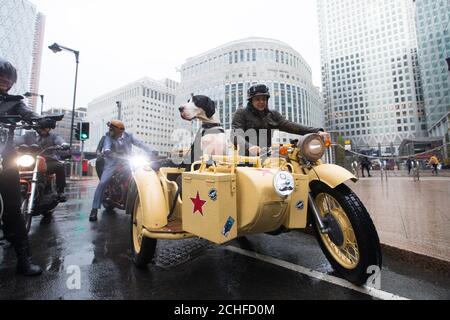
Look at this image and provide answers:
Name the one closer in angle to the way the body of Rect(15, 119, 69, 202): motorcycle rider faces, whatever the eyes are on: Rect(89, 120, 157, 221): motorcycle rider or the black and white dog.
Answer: the black and white dog

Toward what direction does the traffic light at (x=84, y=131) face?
toward the camera

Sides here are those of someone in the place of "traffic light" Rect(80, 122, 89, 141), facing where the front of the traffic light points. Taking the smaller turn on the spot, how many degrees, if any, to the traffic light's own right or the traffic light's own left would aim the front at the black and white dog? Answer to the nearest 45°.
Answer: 0° — it already faces it

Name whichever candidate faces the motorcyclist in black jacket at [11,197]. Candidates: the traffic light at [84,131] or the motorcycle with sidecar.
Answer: the traffic light

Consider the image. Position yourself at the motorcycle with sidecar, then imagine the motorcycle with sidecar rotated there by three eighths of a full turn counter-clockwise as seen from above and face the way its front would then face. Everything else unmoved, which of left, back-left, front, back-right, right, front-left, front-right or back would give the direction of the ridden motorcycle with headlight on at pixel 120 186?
front-left

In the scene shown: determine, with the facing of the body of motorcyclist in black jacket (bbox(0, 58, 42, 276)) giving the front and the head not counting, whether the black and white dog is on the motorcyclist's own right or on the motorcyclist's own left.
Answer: on the motorcyclist's own left

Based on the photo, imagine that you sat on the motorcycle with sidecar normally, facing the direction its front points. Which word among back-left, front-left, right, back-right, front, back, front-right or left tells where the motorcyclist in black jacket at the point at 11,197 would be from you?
back-right

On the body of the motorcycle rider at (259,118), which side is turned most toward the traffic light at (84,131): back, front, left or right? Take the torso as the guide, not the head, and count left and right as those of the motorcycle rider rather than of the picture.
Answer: back

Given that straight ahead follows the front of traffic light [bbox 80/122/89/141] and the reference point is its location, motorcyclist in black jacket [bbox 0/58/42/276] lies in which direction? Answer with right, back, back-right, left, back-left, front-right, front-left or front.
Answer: front

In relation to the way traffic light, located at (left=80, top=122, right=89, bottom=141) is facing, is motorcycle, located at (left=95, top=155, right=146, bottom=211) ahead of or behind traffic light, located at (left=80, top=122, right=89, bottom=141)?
ahead

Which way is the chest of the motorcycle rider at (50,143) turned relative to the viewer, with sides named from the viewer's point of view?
facing the viewer
